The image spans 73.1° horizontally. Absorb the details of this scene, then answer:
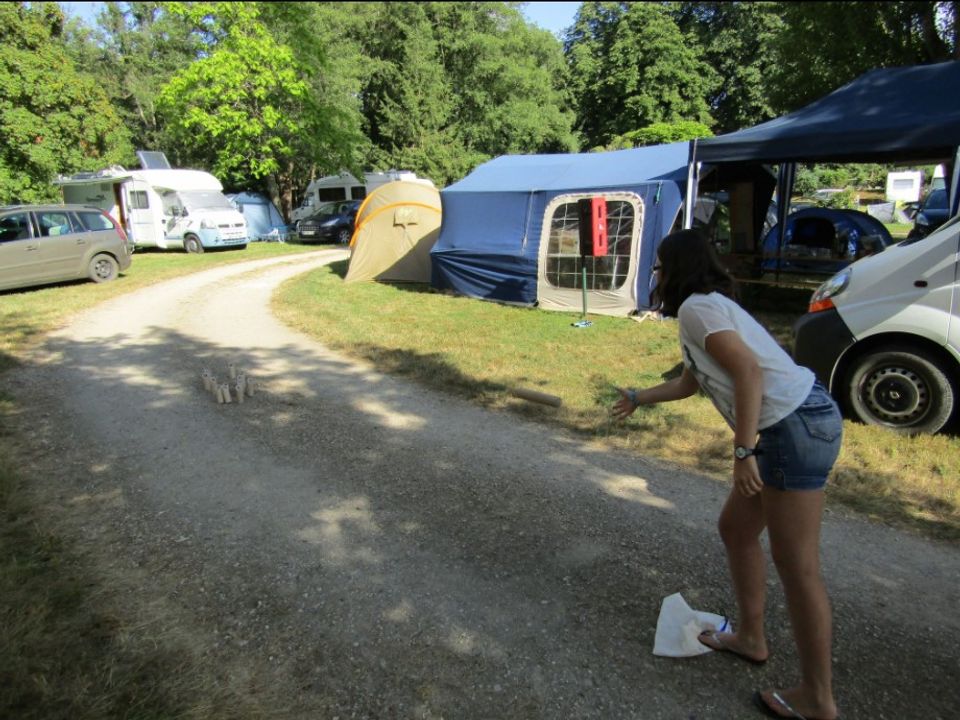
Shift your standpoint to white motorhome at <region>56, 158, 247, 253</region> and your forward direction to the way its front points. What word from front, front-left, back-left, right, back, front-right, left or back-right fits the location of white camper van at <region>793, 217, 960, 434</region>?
front-right

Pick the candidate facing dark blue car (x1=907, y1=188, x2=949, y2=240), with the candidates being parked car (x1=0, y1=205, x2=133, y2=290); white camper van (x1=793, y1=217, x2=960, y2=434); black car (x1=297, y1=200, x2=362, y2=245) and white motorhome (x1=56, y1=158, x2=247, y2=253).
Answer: the white motorhome

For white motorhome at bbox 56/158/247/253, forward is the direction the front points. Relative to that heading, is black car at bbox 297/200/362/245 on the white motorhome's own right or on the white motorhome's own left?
on the white motorhome's own left

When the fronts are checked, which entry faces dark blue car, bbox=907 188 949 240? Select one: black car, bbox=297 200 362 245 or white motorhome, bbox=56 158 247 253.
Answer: the white motorhome

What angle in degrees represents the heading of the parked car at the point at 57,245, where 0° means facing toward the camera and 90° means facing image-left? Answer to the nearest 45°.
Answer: approximately 90°

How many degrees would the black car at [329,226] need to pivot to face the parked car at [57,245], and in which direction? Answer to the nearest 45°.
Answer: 0° — it already faces it

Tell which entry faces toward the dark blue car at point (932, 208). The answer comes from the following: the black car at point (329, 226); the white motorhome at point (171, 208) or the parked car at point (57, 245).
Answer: the white motorhome

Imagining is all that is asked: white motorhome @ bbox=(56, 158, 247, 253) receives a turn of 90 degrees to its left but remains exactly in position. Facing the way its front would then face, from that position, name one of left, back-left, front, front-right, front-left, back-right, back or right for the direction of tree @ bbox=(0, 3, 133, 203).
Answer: left

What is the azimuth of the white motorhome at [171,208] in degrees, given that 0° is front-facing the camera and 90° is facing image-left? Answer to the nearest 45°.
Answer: approximately 315°

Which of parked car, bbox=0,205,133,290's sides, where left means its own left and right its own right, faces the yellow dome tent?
back

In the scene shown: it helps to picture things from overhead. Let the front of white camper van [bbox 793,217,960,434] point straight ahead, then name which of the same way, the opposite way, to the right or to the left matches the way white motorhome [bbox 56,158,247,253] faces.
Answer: the opposite way

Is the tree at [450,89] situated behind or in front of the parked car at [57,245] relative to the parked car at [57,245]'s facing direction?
behind

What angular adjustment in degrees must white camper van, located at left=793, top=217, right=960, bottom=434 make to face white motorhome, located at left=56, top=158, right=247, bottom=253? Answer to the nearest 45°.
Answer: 0° — it already faces it

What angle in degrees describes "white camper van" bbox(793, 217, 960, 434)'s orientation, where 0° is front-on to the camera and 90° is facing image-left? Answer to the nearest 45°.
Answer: approximately 90°

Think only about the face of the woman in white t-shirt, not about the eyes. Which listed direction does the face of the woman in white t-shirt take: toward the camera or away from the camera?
away from the camera

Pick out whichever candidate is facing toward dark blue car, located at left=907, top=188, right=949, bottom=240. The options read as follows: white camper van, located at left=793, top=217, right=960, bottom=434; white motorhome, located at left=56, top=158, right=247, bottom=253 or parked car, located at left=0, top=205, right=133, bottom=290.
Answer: the white motorhome
